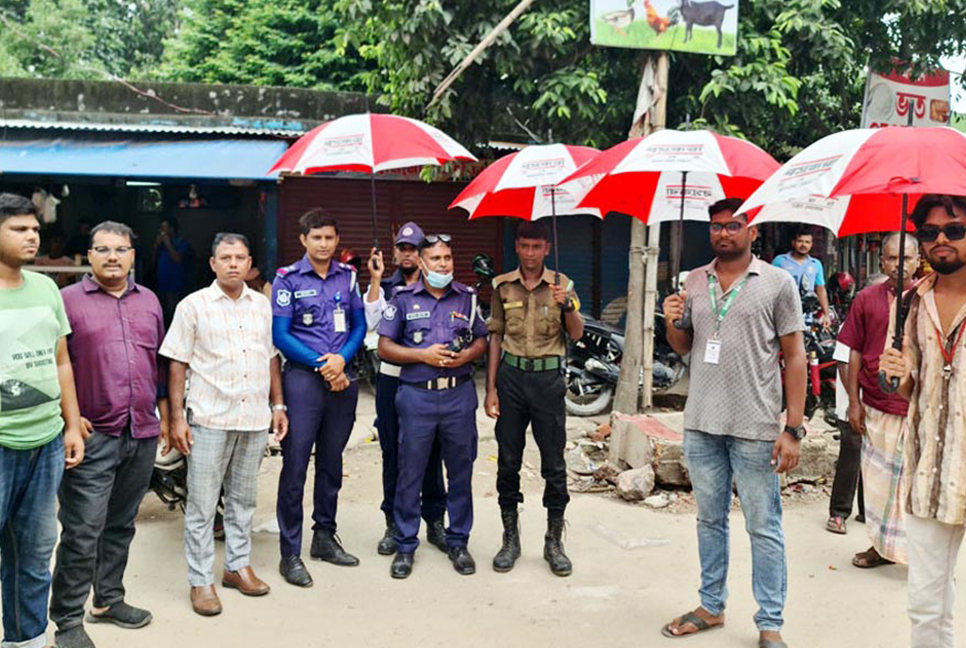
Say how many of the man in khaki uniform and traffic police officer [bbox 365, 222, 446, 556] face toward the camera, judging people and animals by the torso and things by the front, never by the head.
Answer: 2

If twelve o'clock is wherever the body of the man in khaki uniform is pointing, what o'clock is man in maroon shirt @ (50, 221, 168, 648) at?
The man in maroon shirt is roughly at 2 o'clock from the man in khaki uniform.

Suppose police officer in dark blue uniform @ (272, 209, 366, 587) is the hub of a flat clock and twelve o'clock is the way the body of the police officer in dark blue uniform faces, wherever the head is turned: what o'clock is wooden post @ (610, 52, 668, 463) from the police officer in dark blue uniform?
The wooden post is roughly at 9 o'clock from the police officer in dark blue uniform.

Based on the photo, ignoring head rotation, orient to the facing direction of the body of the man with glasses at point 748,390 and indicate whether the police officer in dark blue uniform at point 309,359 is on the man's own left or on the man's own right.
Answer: on the man's own right
